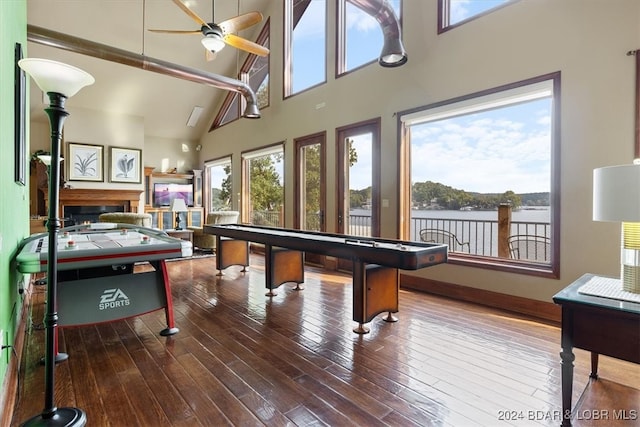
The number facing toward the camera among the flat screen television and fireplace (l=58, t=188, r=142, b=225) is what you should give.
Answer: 2

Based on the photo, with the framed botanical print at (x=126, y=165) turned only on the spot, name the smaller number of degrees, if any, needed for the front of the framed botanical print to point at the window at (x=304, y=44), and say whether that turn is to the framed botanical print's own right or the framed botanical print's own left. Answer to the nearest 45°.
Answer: approximately 45° to the framed botanical print's own left

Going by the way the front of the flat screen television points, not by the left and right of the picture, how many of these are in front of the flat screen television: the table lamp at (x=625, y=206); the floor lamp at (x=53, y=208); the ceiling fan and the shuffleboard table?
4

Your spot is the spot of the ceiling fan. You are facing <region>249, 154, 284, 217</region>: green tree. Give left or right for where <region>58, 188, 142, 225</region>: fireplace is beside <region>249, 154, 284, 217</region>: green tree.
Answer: left

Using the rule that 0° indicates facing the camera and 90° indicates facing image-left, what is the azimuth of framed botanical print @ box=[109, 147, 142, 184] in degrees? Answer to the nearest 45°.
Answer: approximately 0°

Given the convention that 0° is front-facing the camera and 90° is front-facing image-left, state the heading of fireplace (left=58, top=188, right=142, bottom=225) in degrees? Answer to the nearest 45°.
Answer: approximately 0°

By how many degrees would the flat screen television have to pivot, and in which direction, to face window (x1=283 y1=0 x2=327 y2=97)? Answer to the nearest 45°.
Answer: approximately 45° to its left

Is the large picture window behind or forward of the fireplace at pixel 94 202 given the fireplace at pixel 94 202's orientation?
forward

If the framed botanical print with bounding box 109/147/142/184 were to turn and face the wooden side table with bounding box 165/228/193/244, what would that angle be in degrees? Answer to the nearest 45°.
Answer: approximately 45° to its left

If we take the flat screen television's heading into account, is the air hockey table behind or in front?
in front
